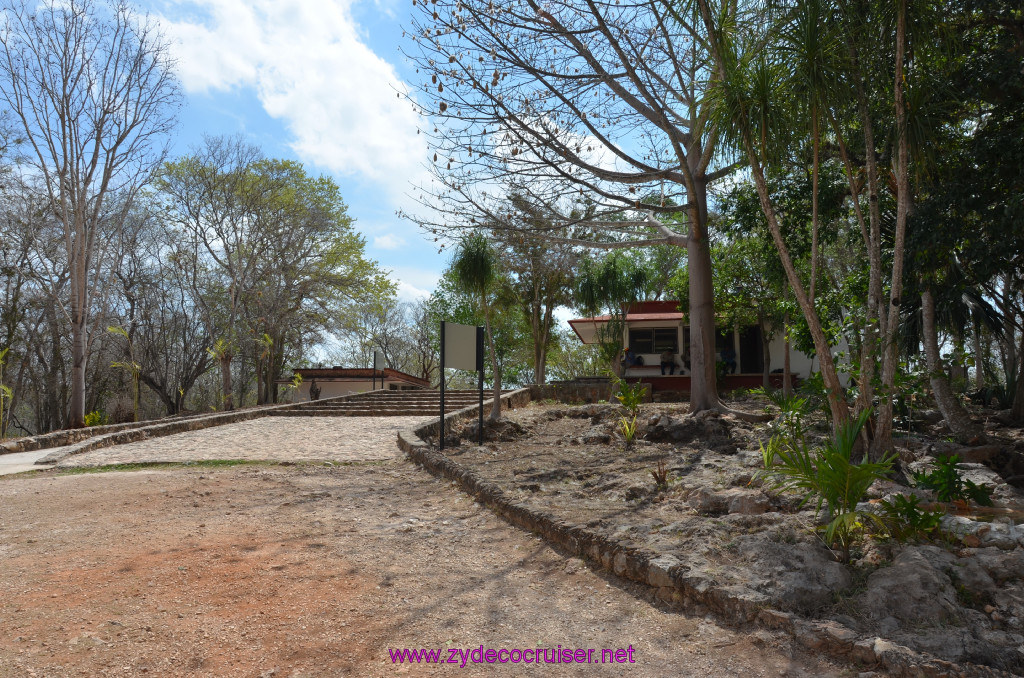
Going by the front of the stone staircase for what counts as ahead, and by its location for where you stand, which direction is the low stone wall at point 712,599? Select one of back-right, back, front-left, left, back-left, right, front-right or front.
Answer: front

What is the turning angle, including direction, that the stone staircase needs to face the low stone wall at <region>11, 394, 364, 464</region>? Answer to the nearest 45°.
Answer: approximately 45° to its right

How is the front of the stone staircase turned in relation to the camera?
facing the viewer

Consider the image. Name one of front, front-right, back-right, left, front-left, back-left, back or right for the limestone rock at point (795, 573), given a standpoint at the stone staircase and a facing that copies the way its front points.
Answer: front

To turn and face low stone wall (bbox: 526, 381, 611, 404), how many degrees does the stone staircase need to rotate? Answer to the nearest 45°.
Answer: approximately 90° to its left

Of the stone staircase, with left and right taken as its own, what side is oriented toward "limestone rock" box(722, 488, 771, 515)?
front

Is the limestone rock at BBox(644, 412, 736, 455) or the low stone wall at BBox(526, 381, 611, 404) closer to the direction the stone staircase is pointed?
the limestone rock

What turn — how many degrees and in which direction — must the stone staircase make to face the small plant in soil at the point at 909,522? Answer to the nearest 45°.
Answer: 0° — it already faces it

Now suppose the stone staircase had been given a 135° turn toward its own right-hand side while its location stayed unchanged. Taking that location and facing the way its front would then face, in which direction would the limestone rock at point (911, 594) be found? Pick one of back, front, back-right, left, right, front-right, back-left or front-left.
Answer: back-left

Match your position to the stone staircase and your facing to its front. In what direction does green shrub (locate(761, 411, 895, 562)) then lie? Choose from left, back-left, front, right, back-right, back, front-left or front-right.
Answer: front
